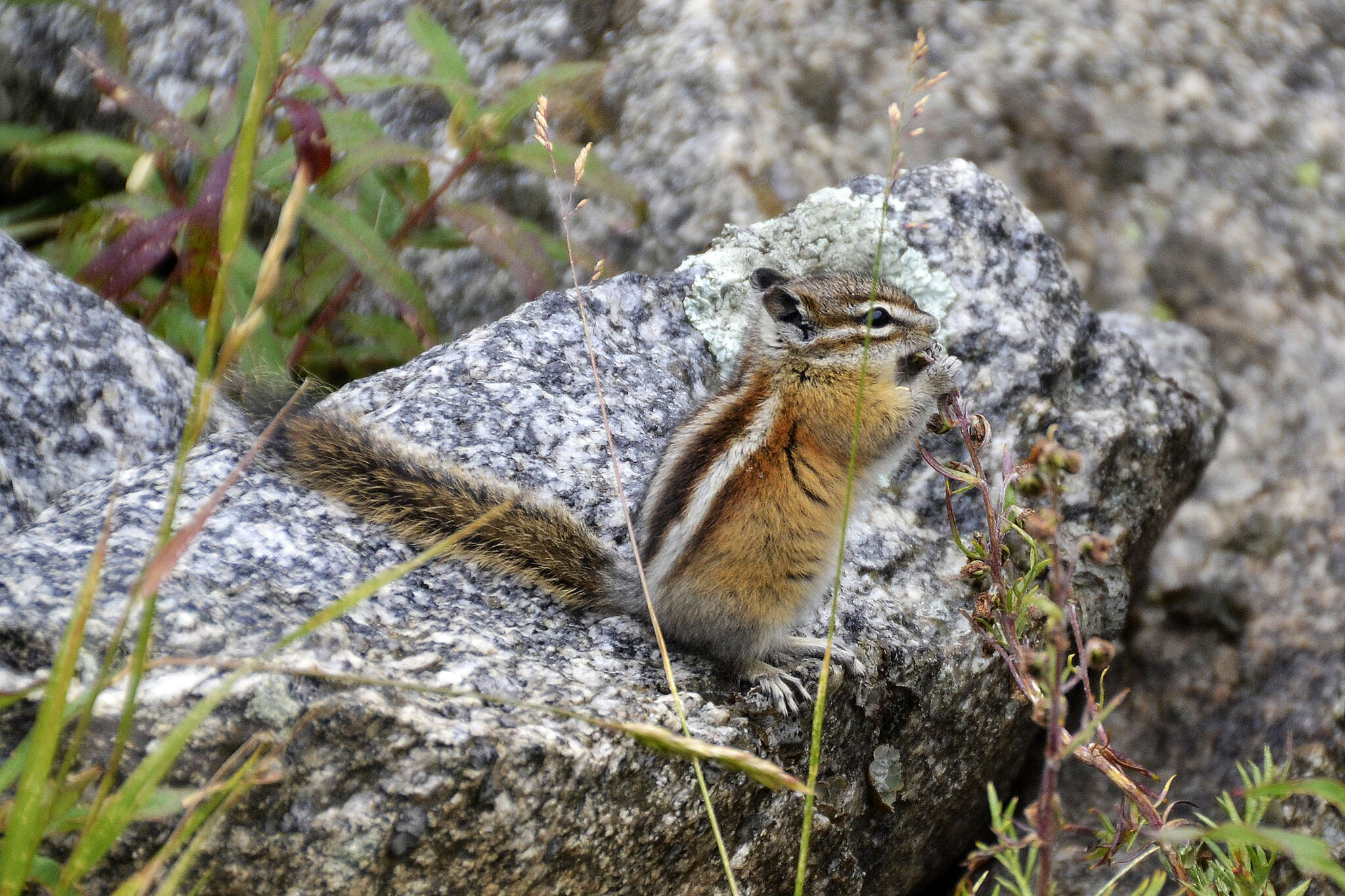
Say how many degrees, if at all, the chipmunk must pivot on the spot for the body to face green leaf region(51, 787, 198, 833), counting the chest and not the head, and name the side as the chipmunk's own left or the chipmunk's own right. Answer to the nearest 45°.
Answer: approximately 135° to the chipmunk's own right

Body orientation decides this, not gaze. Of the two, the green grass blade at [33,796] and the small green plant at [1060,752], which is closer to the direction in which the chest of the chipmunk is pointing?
the small green plant

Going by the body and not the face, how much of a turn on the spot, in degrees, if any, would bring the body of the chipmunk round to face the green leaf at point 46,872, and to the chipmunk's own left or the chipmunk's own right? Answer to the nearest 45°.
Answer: approximately 135° to the chipmunk's own right

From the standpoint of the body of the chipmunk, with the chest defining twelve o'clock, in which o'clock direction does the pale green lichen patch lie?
The pale green lichen patch is roughly at 10 o'clock from the chipmunk.

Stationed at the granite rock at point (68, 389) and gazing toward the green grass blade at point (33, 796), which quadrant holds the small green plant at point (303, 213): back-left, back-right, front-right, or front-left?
back-left

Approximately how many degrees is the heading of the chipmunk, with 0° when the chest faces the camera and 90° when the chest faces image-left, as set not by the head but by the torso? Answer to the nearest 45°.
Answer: approximately 270°

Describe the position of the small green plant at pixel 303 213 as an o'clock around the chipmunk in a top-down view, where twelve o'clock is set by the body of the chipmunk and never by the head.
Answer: The small green plant is roughly at 8 o'clock from the chipmunk.

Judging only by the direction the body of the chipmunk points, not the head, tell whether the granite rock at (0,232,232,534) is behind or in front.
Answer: behind

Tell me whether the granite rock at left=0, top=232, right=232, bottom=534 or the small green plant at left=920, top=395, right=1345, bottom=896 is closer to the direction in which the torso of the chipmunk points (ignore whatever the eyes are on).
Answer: the small green plant
